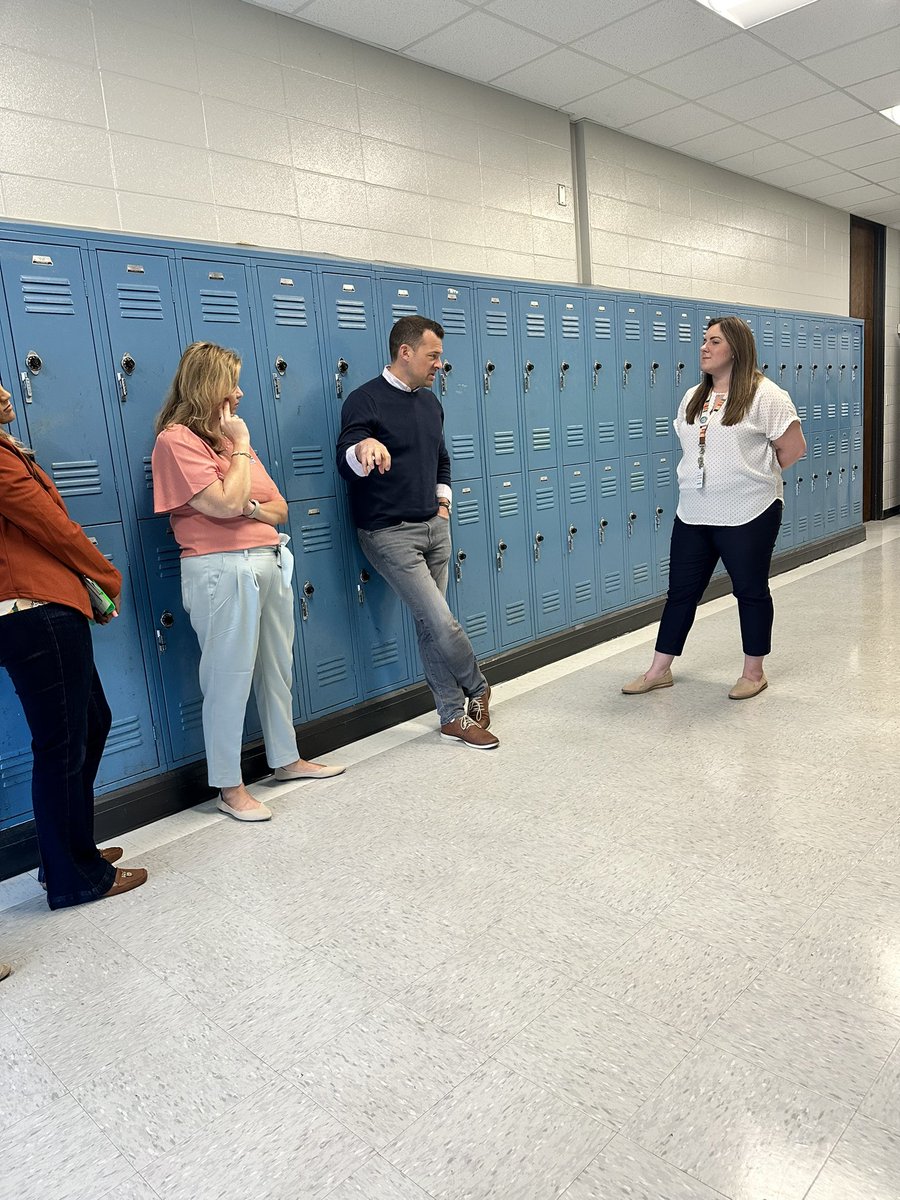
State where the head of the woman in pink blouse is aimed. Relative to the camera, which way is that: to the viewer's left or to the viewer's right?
to the viewer's right

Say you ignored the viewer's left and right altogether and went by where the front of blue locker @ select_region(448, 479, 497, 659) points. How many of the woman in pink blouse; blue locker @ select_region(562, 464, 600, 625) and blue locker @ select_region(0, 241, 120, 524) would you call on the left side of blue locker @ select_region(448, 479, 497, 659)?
1

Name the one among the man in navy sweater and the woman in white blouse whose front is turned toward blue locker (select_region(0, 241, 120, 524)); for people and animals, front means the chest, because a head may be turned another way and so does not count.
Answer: the woman in white blouse

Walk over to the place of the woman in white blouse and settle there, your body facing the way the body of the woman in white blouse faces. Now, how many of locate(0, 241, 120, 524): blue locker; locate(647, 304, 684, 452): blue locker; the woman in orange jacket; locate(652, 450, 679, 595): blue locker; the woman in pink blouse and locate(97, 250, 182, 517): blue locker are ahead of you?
4

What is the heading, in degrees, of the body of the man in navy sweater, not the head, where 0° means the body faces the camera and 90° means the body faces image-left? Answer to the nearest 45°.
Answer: approximately 315°

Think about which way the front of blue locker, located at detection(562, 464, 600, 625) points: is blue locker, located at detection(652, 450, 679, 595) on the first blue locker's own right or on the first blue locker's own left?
on the first blue locker's own left

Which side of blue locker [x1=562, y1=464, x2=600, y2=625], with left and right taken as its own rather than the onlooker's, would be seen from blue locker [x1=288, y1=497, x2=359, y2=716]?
right

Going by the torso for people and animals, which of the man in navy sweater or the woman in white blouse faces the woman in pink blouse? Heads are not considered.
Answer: the woman in white blouse

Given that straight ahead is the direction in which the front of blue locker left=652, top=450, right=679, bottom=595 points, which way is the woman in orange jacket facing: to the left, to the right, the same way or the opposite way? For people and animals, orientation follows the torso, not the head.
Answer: to the left

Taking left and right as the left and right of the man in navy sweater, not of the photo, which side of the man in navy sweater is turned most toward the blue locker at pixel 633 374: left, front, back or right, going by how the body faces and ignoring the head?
left

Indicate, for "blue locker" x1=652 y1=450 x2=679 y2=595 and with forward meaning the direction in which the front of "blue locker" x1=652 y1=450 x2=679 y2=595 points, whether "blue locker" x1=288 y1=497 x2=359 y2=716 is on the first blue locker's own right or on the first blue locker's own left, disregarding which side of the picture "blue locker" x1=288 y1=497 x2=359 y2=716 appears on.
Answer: on the first blue locker's own right

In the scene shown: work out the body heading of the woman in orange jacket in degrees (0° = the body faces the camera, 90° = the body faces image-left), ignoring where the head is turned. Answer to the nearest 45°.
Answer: approximately 270°

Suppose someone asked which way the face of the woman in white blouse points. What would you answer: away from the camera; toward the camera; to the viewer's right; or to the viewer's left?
to the viewer's left

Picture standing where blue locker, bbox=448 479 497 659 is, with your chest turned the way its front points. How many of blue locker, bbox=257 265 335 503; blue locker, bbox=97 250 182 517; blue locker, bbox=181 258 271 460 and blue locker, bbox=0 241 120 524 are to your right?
4
